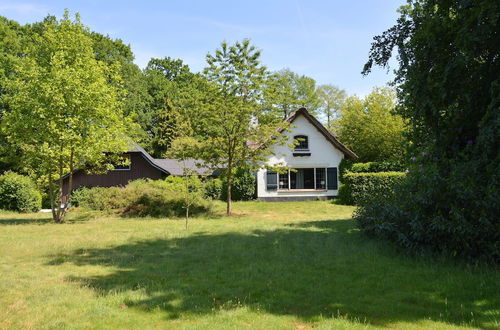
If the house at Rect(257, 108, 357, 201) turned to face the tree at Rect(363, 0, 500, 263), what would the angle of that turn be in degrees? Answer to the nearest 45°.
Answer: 0° — it already faces it

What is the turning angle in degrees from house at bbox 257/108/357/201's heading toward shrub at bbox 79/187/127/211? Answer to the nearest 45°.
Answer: approximately 45° to its right

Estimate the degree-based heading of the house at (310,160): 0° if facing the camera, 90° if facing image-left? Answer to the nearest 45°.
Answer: approximately 0°

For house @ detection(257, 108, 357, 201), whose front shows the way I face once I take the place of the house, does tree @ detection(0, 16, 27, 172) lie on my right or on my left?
on my right

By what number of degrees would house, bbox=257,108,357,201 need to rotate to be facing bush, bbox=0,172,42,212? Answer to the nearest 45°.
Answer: approximately 45° to its right

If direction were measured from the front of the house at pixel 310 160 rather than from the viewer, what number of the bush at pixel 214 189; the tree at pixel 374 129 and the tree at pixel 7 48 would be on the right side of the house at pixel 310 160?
2

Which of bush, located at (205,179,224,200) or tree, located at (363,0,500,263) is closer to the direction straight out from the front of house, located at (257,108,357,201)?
the tree

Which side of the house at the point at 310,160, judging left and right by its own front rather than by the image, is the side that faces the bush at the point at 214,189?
right

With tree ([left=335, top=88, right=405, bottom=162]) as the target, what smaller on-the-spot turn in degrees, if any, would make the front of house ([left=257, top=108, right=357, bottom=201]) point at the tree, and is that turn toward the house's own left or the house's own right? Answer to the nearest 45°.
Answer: approximately 135° to the house's own left

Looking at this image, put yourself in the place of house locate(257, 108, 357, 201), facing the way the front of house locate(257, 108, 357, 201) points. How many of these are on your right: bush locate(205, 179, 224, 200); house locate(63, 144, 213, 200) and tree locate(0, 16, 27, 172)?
3

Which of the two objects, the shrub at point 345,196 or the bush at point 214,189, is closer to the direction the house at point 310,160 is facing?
the shrub
